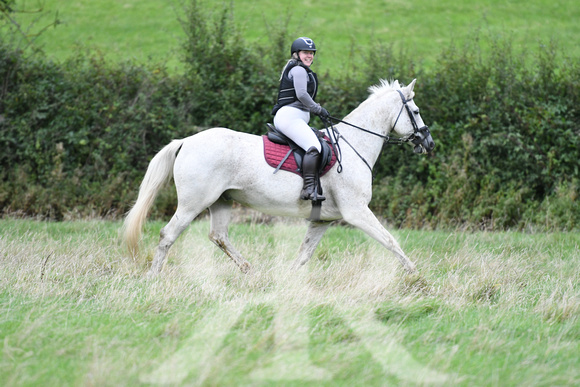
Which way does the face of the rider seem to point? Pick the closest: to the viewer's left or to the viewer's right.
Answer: to the viewer's right

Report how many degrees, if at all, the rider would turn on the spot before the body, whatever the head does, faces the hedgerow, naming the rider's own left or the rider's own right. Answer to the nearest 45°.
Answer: approximately 90° to the rider's own left

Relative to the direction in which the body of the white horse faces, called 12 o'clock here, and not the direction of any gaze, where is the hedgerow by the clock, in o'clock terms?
The hedgerow is roughly at 9 o'clock from the white horse.

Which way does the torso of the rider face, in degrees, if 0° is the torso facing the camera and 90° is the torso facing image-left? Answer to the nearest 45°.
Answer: approximately 270°

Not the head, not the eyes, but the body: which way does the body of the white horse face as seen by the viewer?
to the viewer's right
